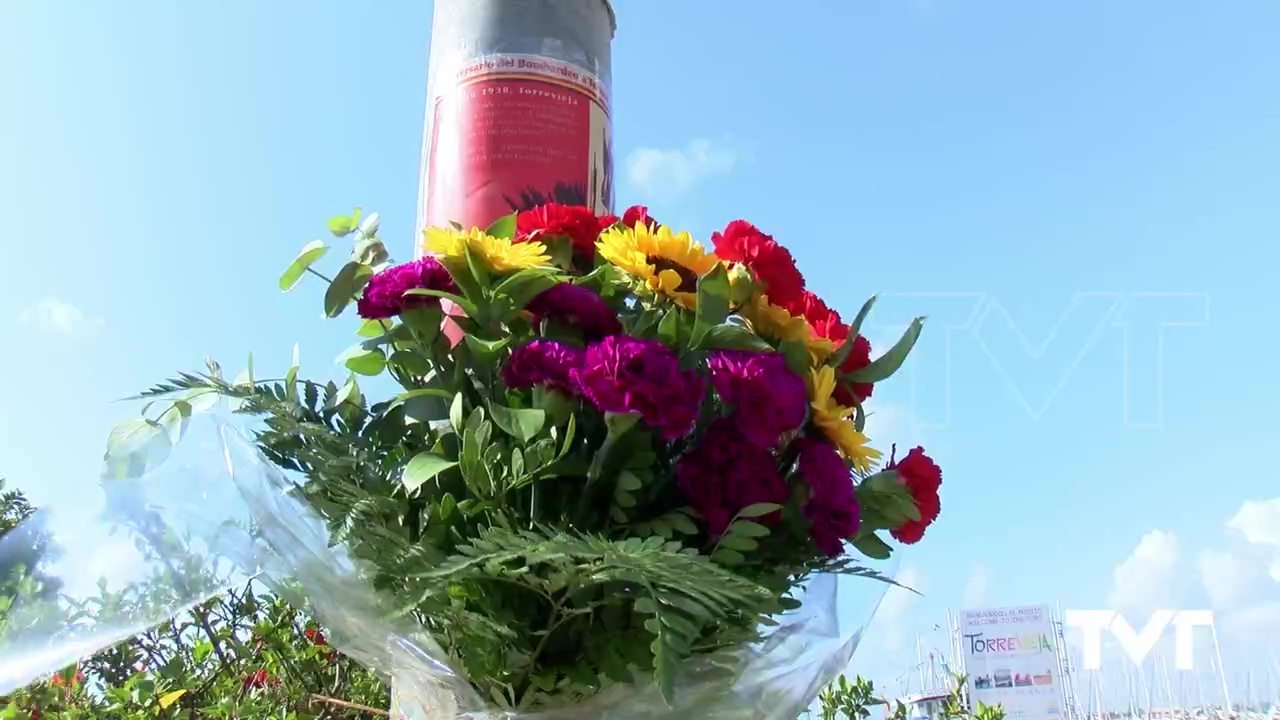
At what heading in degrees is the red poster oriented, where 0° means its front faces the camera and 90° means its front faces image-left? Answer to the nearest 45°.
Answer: approximately 0°

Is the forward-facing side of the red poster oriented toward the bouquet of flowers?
yes

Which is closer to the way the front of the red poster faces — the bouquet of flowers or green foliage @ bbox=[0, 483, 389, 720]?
the bouquet of flowers
